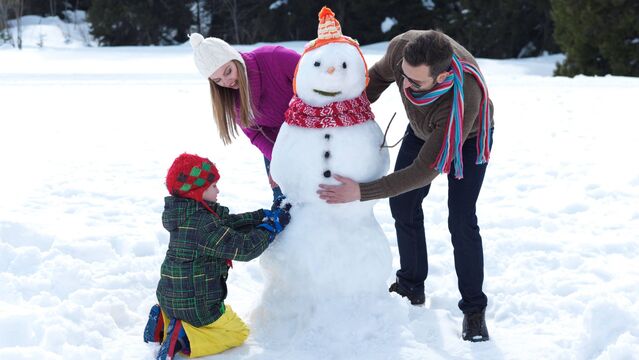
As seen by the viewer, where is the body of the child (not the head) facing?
to the viewer's right

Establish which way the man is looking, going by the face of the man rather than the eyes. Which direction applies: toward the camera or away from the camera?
toward the camera

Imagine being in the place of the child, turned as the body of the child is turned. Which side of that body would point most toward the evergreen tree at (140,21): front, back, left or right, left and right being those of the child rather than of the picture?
left

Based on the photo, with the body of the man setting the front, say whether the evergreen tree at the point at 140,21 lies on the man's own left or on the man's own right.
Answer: on the man's own right

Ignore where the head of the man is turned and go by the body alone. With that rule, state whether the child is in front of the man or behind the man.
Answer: in front

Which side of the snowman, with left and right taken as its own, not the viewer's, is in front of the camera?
front

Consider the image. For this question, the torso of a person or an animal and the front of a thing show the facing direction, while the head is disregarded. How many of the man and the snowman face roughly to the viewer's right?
0

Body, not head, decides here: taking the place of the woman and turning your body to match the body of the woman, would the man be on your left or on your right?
on your left

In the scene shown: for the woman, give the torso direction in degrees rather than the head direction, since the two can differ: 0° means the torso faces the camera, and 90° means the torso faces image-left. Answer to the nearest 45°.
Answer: approximately 45°

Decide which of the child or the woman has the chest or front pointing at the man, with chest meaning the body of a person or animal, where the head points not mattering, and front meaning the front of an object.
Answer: the child

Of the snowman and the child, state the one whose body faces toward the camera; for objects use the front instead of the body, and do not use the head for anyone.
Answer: the snowman

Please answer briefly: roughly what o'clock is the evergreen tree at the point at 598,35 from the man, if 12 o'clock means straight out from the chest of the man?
The evergreen tree is roughly at 5 o'clock from the man.

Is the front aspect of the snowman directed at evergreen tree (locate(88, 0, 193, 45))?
no
